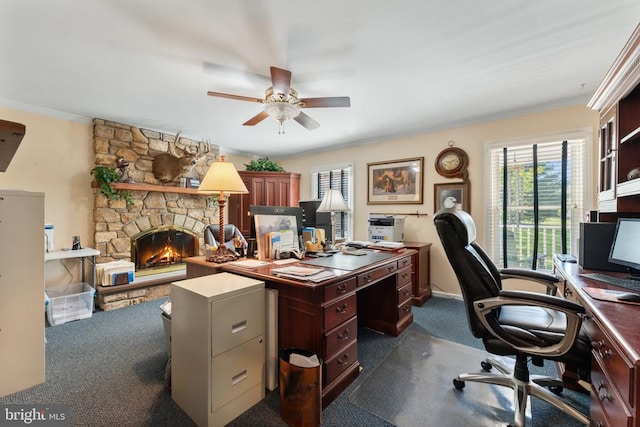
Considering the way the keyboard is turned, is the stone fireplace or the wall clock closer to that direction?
the stone fireplace

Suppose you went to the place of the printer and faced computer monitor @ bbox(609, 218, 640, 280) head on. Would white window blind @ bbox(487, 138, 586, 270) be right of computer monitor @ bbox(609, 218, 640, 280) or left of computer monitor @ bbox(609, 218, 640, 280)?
left

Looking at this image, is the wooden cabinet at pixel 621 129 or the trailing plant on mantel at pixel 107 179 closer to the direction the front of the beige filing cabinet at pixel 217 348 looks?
the wooden cabinet

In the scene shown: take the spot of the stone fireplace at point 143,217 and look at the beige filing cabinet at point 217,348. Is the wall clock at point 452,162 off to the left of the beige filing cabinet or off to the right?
left

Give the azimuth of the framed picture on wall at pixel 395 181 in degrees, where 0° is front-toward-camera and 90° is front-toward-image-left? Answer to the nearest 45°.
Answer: approximately 45°

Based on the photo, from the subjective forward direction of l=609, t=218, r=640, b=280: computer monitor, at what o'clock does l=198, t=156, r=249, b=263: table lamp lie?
The table lamp is roughly at 12 o'clock from the computer monitor.

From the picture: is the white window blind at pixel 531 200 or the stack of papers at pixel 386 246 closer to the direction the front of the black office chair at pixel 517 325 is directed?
the white window blind

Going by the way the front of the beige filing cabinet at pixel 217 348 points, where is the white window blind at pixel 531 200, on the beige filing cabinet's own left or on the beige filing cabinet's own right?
on the beige filing cabinet's own left

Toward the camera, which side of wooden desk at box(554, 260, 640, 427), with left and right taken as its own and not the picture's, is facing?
left
